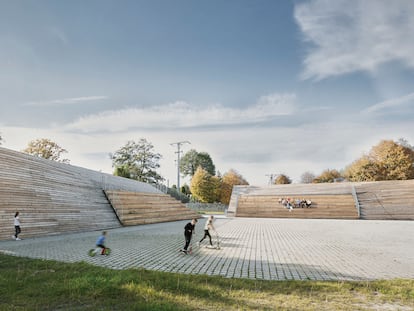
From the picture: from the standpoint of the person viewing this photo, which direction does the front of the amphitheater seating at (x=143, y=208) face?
facing the viewer and to the right of the viewer

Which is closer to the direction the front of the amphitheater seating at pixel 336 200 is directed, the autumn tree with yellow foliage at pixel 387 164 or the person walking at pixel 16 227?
the person walking

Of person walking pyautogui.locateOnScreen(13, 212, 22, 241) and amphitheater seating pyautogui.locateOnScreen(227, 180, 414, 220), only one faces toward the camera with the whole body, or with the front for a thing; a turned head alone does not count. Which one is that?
the amphitheater seating

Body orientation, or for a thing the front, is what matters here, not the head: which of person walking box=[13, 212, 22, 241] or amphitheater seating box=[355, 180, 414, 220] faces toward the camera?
the amphitheater seating

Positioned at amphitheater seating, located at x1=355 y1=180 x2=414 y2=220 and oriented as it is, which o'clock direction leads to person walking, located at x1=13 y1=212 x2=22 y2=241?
The person walking is roughly at 1 o'clock from the amphitheater seating.

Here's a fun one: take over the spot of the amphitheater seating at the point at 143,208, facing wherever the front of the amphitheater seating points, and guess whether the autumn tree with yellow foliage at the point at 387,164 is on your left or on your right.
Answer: on your left

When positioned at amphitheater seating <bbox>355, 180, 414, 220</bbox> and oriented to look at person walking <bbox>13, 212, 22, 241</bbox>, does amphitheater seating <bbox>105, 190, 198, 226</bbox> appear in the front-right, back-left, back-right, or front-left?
front-right

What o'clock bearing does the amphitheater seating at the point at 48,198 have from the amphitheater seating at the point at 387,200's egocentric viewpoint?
the amphitheater seating at the point at 48,198 is roughly at 1 o'clock from the amphitheater seating at the point at 387,200.

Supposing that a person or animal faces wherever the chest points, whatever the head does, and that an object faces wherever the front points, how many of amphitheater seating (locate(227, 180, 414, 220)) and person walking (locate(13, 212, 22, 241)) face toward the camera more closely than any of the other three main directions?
1

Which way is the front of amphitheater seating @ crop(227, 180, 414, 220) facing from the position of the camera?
facing the viewer

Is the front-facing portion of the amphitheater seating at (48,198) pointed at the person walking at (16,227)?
no
